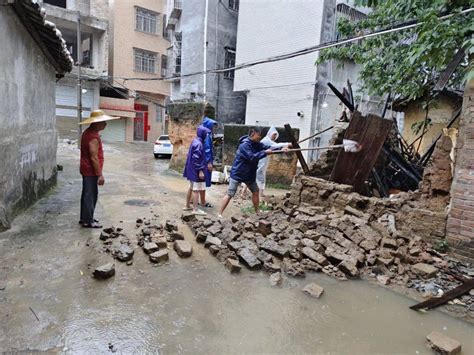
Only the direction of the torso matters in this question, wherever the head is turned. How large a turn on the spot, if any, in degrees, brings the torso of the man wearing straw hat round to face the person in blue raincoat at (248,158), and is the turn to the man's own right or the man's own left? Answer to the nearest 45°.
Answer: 0° — they already face them

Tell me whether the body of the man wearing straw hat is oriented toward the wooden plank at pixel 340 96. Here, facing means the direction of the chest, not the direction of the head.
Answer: yes

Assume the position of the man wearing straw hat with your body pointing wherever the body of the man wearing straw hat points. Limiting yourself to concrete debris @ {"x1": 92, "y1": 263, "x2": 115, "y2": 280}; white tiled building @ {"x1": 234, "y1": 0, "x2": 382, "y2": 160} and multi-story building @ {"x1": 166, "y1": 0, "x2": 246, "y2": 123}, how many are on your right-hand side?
1

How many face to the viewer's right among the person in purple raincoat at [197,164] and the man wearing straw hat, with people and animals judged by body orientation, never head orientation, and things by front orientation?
2

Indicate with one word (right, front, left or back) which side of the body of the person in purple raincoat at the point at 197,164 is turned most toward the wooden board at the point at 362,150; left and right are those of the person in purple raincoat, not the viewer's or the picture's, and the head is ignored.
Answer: front

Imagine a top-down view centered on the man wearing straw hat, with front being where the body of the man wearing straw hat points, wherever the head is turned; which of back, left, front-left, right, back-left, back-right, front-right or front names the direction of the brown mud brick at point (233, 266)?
front-right

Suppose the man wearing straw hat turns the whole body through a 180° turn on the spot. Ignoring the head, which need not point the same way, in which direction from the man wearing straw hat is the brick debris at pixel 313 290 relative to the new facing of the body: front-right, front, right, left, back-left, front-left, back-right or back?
back-left

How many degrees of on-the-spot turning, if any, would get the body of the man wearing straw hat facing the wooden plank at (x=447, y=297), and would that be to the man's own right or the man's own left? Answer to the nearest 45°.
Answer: approximately 45° to the man's own right

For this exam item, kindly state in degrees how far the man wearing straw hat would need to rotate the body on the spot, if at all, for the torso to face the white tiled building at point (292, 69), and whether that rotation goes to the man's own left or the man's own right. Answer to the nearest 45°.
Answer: approximately 45° to the man's own left

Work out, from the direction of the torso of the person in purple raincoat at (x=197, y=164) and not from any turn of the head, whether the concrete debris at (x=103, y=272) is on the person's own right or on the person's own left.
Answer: on the person's own right

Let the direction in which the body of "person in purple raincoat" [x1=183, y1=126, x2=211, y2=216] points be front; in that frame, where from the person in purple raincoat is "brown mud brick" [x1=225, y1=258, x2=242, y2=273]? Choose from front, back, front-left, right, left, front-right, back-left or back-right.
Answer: right

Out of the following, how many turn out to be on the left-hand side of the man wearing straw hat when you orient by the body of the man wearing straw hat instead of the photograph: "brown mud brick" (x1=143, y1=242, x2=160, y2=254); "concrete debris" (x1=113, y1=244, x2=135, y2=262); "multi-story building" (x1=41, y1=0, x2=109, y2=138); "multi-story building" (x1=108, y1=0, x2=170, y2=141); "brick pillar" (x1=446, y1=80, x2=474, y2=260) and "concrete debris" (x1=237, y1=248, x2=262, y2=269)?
2

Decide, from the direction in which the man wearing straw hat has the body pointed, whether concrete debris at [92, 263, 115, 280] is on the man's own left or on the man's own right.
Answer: on the man's own right

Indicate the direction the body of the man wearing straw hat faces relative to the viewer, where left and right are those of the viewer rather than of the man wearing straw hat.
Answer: facing to the right of the viewer

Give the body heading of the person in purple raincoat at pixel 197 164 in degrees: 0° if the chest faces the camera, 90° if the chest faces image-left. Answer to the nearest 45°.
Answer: approximately 270°

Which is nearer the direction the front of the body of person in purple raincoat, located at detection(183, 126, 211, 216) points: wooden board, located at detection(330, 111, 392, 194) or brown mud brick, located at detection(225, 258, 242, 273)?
the wooden board
